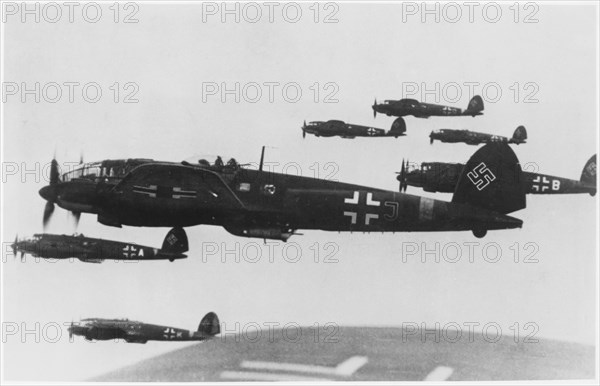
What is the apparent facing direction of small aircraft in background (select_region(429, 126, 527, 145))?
to the viewer's left

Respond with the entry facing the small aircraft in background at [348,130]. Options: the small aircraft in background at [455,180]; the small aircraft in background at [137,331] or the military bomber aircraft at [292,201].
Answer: the small aircraft in background at [455,180]

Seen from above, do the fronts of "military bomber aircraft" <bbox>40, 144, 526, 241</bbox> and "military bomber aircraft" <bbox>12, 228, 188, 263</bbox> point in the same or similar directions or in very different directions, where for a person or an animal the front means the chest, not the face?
same or similar directions

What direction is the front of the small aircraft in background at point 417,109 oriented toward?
to the viewer's left

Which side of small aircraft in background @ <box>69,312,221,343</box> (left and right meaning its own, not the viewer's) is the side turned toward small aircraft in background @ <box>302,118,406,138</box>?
right

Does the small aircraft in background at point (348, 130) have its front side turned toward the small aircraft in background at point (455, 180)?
no

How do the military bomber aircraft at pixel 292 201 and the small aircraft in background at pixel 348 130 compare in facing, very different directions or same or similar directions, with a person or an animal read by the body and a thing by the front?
same or similar directions

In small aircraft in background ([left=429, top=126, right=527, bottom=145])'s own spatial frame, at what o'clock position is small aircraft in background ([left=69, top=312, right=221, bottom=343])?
small aircraft in background ([left=69, top=312, right=221, bottom=343]) is roughly at 11 o'clock from small aircraft in background ([left=429, top=126, right=527, bottom=145]).

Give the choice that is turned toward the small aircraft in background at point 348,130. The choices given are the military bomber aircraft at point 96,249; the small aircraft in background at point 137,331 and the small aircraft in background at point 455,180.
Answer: the small aircraft in background at point 455,180

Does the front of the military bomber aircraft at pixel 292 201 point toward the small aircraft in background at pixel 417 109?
no

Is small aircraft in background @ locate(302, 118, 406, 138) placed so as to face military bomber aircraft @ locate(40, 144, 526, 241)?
no

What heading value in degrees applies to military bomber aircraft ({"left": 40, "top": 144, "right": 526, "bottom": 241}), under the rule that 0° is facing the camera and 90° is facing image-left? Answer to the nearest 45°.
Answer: approximately 90°

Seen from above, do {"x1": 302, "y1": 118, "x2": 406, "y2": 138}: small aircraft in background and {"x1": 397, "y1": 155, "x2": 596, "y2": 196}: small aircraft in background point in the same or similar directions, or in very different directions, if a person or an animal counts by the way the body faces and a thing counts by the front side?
same or similar directions

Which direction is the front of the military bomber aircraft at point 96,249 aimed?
to the viewer's left

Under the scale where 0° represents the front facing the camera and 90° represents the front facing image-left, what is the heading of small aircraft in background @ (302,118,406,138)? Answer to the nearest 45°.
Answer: approximately 90°

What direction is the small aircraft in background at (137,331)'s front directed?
to the viewer's left

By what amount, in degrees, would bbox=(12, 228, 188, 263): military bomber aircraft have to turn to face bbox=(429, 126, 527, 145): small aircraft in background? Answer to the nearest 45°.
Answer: approximately 180°

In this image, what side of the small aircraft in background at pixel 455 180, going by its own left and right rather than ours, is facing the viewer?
left

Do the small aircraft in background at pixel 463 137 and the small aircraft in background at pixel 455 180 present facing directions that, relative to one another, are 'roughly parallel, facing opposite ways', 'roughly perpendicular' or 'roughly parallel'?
roughly parallel

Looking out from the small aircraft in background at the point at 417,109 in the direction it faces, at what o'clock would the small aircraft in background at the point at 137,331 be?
the small aircraft in background at the point at 137,331 is roughly at 11 o'clock from the small aircraft in background at the point at 417,109.
